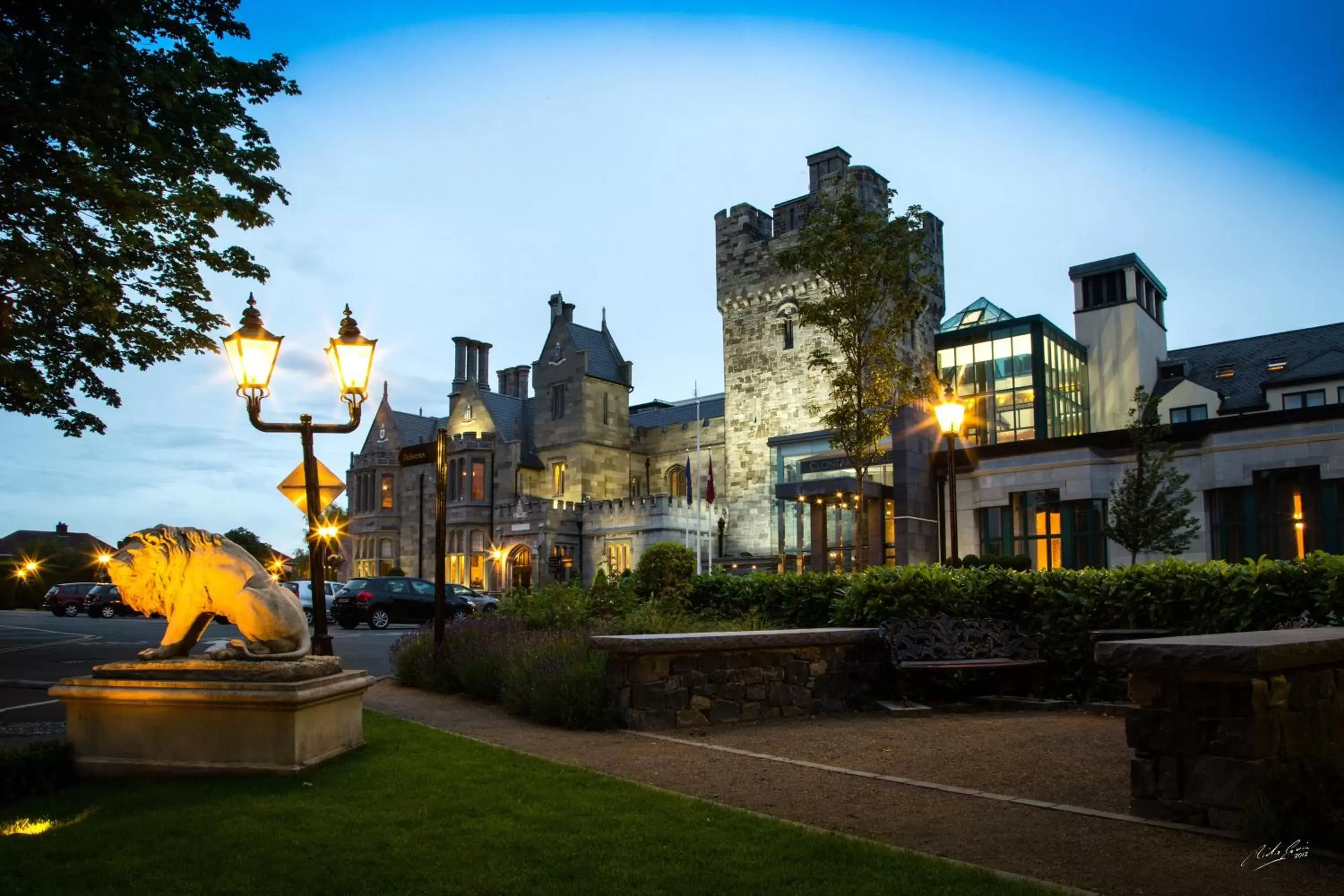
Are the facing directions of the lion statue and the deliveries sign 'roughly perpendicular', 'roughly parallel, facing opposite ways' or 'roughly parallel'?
roughly perpendicular

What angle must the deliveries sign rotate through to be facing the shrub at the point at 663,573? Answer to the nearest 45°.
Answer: approximately 135° to its left

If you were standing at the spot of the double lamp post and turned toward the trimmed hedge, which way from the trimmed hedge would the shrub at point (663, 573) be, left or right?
left

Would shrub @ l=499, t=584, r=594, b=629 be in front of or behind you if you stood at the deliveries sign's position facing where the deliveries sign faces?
behind

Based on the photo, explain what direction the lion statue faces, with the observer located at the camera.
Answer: facing to the left of the viewer

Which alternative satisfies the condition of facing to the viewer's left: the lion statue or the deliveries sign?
the lion statue

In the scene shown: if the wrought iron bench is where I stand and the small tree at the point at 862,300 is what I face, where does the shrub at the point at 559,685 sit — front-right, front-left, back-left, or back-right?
back-left
